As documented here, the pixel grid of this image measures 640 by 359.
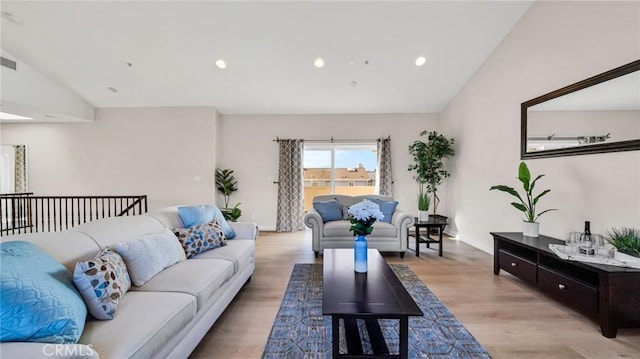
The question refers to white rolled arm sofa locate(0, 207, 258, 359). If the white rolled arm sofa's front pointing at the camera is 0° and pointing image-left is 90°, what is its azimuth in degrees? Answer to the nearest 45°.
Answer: approximately 315°

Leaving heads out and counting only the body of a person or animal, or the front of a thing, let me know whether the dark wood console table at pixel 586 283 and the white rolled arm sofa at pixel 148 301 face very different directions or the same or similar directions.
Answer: very different directions

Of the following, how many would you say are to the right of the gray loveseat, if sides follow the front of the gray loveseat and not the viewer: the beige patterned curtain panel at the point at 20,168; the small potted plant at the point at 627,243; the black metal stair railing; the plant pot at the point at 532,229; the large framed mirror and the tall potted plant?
2

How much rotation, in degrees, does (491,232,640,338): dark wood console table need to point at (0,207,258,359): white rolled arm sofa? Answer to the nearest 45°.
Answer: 0° — it already faces it

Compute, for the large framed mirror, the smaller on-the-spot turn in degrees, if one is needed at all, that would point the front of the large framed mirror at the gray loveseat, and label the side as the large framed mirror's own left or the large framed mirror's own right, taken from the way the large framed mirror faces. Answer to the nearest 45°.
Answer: approximately 45° to the large framed mirror's own right

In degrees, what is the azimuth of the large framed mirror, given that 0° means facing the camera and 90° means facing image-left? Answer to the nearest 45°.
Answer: approximately 45°

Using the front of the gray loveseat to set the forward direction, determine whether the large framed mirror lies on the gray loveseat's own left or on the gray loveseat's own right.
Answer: on the gray loveseat's own left

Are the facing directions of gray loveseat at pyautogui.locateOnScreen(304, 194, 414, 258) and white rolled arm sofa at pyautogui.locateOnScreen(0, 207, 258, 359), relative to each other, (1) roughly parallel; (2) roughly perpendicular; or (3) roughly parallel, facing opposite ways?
roughly perpendicular

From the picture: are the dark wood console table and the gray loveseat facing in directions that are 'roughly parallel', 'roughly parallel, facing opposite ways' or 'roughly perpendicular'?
roughly perpendicular

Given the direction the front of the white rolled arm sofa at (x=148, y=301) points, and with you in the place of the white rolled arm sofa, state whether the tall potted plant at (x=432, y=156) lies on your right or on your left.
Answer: on your left

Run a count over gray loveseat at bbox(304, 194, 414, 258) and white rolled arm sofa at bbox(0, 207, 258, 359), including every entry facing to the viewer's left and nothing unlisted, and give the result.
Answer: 0

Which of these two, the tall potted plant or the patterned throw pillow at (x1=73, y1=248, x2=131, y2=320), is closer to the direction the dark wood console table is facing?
the patterned throw pillow

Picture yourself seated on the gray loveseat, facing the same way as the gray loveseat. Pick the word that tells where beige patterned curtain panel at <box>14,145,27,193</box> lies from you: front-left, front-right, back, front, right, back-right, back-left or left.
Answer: right

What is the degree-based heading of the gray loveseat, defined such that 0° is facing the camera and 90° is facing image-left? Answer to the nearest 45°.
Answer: approximately 0°
